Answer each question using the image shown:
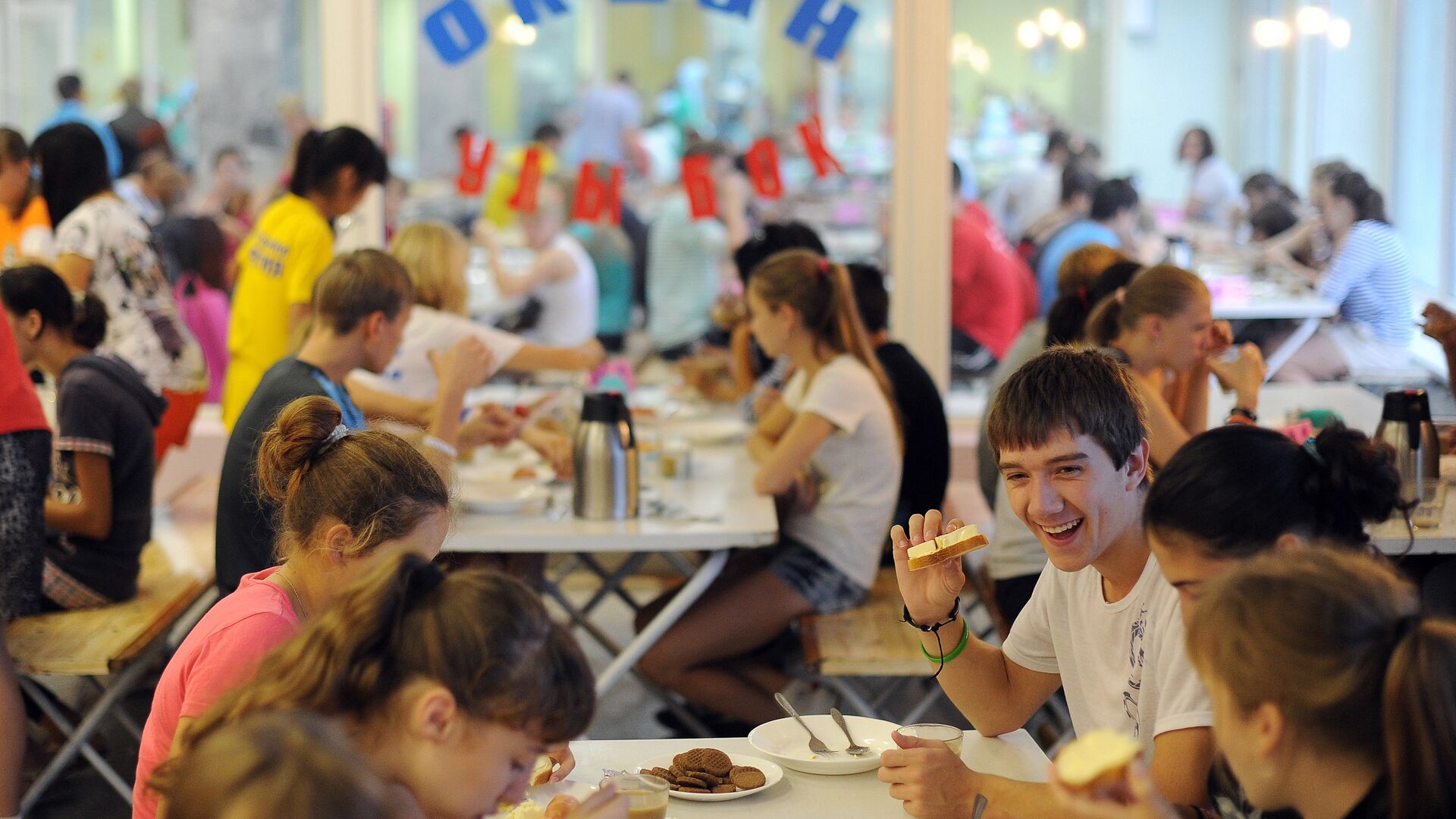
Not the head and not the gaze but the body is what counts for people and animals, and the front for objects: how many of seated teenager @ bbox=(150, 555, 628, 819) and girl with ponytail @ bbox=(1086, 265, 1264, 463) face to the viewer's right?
2

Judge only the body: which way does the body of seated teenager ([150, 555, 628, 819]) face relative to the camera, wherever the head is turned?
to the viewer's right

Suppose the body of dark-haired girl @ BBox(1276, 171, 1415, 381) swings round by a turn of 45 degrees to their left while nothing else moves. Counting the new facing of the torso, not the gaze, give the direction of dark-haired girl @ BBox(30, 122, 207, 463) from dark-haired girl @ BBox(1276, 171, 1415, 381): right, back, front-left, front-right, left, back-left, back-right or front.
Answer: front

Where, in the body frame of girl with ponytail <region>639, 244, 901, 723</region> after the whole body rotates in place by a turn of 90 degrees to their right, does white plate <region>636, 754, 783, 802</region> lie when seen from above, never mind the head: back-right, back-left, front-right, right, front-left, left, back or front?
back

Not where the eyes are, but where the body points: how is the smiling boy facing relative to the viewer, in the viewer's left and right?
facing the viewer and to the left of the viewer

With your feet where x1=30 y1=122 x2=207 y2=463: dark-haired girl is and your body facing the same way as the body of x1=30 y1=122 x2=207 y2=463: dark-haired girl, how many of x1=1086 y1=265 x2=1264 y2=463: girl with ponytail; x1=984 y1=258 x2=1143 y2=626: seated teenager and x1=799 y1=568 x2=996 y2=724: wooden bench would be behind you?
3

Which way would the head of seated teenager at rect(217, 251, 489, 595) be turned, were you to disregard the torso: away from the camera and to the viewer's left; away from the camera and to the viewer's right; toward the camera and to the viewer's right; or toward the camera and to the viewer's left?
away from the camera and to the viewer's right

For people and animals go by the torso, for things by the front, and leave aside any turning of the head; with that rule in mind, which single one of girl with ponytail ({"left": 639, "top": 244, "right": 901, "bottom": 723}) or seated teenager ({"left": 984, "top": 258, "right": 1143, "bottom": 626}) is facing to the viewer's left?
the girl with ponytail

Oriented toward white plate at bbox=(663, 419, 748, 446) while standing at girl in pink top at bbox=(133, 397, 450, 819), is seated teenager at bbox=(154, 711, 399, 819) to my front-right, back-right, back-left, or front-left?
back-right

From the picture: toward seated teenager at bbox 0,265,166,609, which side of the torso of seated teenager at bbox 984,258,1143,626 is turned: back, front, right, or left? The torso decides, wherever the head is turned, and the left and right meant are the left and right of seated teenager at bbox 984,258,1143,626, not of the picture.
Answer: back

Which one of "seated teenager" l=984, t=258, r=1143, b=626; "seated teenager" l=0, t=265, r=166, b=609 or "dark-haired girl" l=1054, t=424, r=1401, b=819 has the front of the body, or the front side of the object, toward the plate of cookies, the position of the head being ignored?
the dark-haired girl

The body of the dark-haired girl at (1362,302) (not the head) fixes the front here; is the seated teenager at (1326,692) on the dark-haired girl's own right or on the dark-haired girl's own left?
on the dark-haired girl's own left

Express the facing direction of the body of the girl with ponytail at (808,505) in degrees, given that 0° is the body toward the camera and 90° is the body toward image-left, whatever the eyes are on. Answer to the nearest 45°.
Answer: approximately 90°
